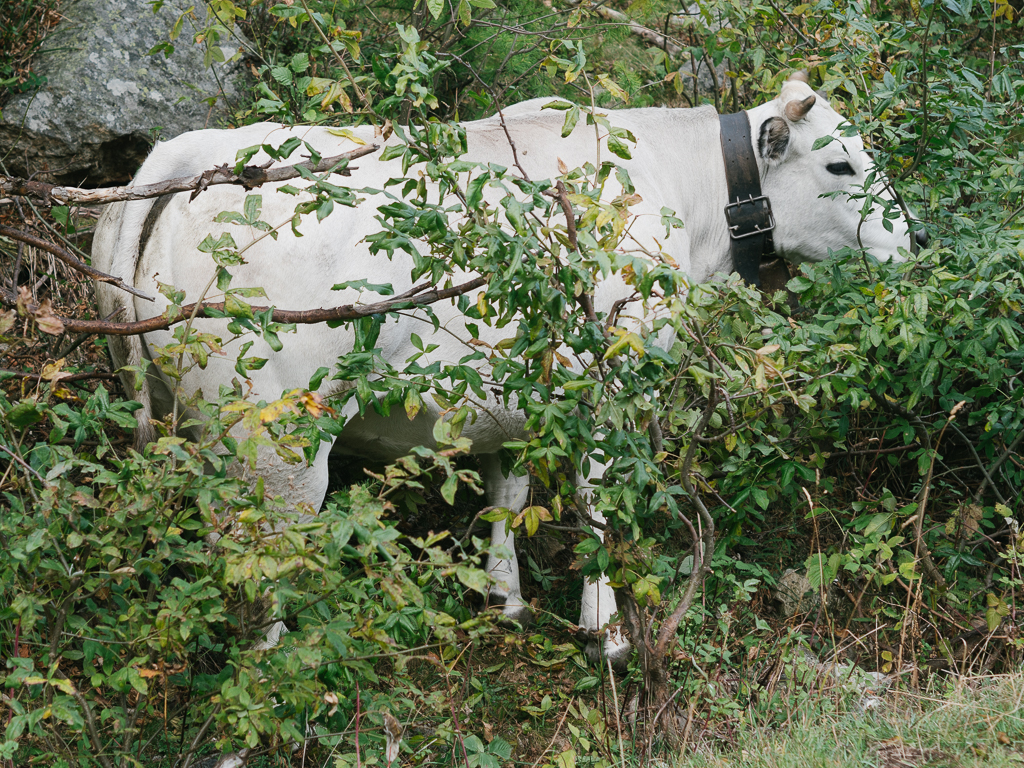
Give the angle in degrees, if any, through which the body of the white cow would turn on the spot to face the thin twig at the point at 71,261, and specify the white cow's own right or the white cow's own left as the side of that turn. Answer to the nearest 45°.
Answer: approximately 135° to the white cow's own right

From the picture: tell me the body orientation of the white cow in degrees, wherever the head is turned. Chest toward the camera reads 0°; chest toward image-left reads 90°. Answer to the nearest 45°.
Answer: approximately 270°

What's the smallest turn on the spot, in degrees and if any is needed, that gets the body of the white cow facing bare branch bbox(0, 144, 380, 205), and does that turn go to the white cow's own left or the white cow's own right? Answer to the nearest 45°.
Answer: approximately 135° to the white cow's own right

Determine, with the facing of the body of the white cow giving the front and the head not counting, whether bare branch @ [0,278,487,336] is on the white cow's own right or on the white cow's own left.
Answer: on the white cow's own right

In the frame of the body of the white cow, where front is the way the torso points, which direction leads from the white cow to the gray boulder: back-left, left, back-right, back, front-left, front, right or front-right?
back-left
